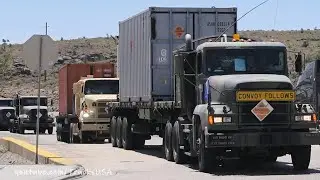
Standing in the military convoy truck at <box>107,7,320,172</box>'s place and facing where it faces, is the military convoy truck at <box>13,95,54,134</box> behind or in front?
behind

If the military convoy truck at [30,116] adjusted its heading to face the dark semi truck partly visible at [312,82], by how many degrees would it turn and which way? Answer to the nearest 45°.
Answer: approximately 45° to its left

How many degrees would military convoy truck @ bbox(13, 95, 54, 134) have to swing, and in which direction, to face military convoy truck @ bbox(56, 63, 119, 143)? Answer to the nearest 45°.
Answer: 0° — it already faces it

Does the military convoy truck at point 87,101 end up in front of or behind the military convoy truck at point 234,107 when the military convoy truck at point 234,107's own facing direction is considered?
behind

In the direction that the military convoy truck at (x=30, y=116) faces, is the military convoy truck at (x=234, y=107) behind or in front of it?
in front

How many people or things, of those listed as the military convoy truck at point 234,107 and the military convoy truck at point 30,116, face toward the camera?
2
